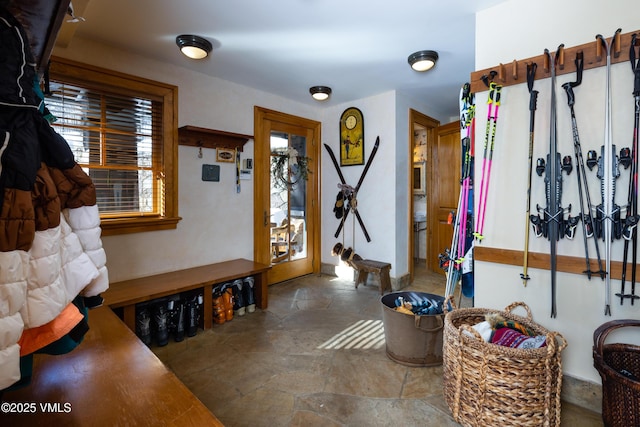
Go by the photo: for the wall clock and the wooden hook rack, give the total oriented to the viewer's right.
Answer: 0

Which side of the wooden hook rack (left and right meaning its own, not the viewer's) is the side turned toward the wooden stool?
right

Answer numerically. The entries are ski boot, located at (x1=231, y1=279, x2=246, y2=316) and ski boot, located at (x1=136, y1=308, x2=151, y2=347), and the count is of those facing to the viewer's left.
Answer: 0

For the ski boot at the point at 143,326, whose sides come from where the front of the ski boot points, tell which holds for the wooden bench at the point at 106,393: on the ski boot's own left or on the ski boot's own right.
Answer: on the ski boot's own right

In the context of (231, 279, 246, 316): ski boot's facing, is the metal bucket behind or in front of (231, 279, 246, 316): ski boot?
in front

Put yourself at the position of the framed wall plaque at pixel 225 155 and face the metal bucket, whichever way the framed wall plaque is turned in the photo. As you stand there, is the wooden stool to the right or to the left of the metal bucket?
left

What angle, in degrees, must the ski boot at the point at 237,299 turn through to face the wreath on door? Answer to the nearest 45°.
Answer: approximately 90° to its left

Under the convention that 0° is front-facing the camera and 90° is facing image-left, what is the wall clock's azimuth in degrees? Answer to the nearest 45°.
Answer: approximately 45°

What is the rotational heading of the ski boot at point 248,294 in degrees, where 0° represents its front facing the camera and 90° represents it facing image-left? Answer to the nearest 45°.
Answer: approximately 315°

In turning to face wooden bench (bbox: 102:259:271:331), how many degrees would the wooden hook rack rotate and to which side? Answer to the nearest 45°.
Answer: approximately 45° to its right

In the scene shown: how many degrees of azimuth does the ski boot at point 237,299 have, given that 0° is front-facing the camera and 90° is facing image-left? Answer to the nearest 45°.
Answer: approximately 315°
